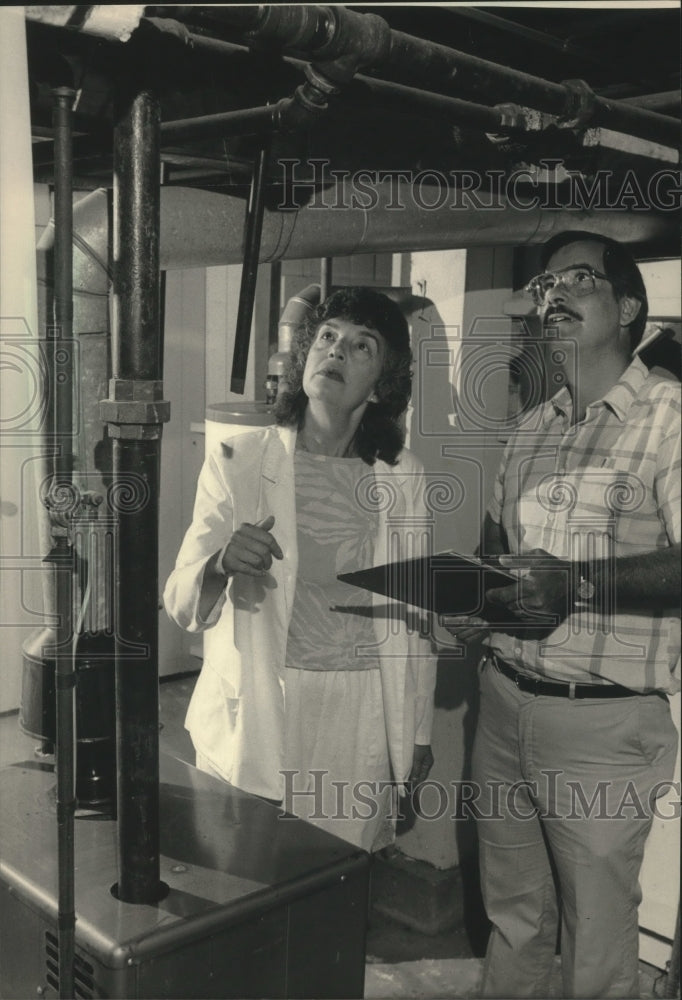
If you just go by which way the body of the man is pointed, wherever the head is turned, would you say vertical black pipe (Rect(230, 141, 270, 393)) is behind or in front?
in front

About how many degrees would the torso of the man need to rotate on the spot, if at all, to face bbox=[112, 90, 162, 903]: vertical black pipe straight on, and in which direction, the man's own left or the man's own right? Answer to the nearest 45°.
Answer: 0° — they already face it

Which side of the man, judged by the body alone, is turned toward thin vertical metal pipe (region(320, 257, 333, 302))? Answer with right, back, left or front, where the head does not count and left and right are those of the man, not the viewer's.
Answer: right

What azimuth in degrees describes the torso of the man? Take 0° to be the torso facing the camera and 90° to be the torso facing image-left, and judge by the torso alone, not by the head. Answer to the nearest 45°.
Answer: approximately 45°

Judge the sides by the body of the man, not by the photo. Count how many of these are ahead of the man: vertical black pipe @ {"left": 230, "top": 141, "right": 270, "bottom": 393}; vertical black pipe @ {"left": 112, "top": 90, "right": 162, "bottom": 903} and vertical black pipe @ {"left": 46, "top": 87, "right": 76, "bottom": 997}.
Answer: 3
